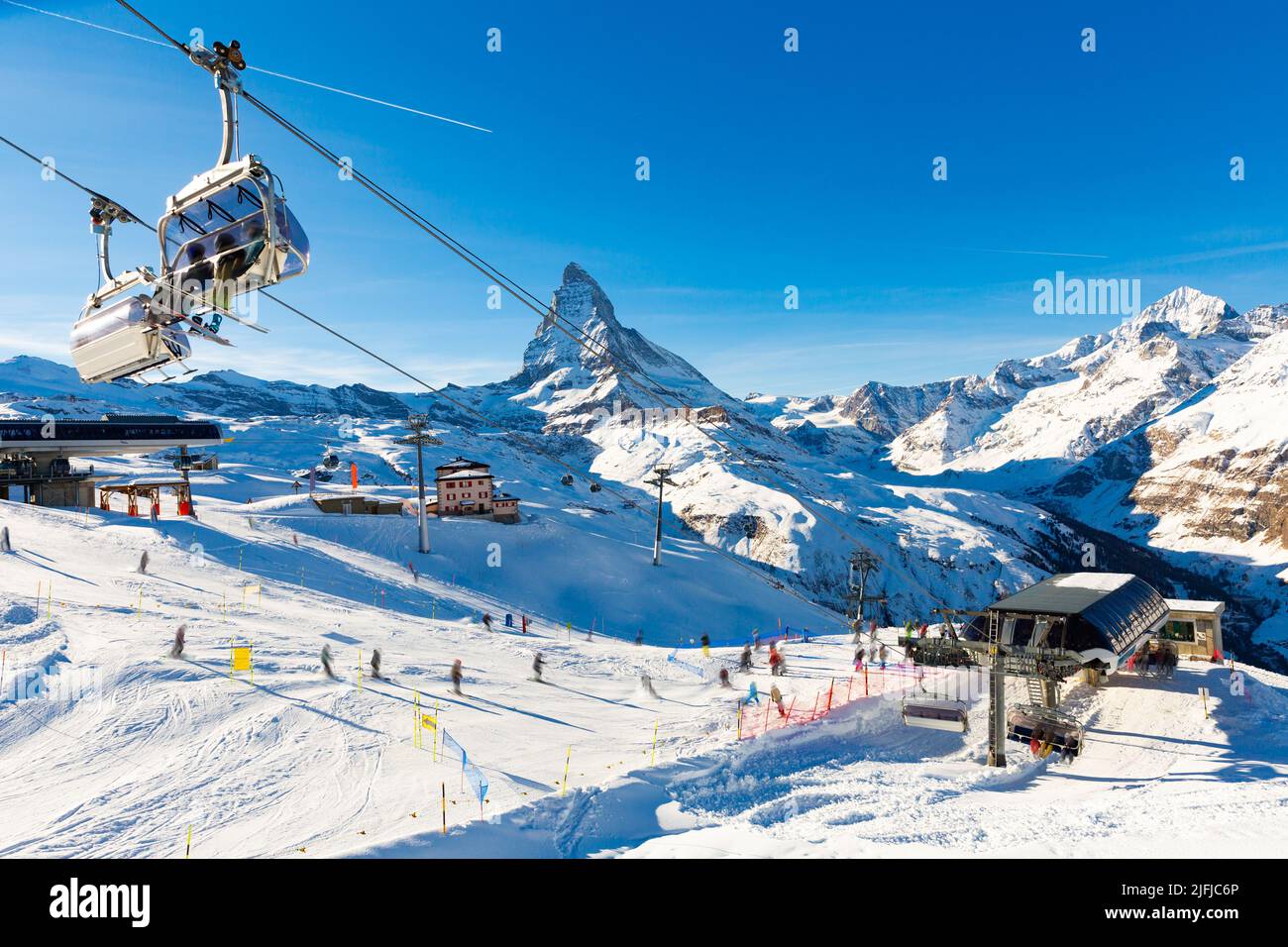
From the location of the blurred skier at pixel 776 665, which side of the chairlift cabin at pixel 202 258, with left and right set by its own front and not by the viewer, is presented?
back

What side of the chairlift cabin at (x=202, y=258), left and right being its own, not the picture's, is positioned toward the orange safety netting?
back

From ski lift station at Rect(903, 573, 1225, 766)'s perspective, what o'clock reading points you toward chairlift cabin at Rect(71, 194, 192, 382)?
The chairlift cabin is roughly at 11 o'clock from the ski lift station.

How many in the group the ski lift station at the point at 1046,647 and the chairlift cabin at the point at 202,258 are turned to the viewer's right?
0
